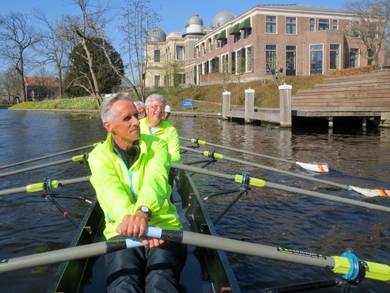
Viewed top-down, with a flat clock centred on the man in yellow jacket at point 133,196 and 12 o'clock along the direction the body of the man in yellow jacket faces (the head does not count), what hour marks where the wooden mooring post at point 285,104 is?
The wooden mooring post is roughly at 7 o'clock from the man in yellow jacket.

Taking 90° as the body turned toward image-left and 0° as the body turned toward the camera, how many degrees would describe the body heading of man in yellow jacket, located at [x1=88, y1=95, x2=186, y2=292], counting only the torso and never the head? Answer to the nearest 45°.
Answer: approximately 0°

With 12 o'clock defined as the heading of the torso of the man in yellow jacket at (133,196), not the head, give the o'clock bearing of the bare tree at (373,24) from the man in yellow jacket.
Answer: The bare tree is roughly at 7 o'clock from the man in yellow jacket.

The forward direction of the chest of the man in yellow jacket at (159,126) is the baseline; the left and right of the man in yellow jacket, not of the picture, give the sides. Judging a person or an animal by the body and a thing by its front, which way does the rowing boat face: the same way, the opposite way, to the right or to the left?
the opposite way

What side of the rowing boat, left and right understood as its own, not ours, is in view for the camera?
back

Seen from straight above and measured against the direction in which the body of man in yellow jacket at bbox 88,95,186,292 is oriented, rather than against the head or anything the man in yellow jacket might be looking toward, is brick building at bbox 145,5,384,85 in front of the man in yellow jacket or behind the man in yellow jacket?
behind
